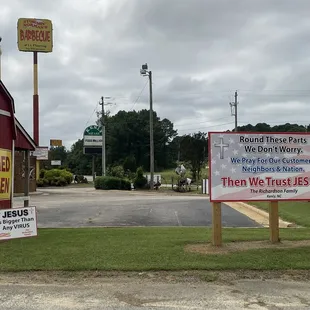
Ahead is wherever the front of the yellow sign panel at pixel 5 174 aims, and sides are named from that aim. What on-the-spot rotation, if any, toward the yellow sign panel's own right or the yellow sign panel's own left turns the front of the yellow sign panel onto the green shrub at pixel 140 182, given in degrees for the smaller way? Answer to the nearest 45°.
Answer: approximately 135° to the yellow sign panel's own left

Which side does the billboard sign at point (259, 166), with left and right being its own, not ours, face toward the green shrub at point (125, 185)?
back

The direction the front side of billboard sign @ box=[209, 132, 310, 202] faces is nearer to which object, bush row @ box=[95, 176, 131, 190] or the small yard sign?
the small yard sign

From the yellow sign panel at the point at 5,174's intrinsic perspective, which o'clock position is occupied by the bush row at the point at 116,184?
The bush row is roughly at 8 o'clock from the yellow sign panel.

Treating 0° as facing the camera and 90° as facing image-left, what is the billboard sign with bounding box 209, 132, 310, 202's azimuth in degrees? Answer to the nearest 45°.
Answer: approximately 0°

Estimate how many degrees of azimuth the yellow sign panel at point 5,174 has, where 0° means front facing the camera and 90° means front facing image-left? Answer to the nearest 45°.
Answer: approximately 315°

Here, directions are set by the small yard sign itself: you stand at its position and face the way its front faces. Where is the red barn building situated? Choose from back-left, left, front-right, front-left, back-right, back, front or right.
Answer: back

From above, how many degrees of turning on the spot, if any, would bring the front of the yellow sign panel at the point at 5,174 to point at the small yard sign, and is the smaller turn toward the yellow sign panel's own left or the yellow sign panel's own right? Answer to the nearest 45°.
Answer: approximately 45° to the yellow sign panel's own right

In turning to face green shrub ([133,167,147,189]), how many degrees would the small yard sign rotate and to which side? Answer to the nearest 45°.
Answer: approximately 180°

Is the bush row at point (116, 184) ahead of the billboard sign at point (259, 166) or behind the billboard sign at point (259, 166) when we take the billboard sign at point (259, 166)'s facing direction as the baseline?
behind

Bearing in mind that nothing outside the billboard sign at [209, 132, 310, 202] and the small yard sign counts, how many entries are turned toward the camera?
2

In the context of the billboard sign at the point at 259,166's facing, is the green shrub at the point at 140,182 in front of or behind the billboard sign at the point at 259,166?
behind
